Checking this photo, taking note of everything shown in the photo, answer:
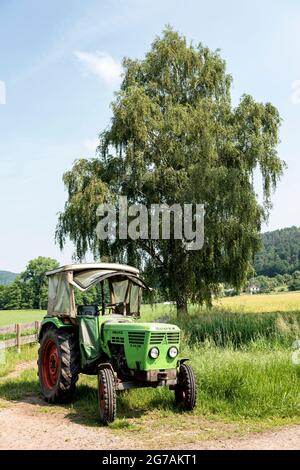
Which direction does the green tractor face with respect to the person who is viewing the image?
facing the viewer and to the right of the viewer
